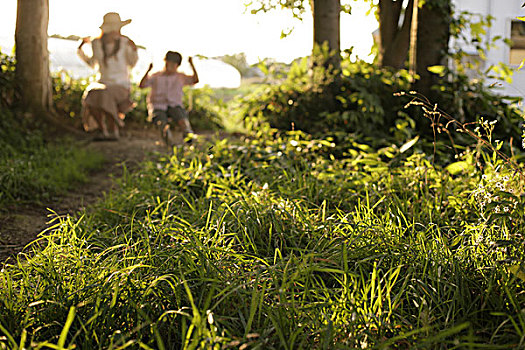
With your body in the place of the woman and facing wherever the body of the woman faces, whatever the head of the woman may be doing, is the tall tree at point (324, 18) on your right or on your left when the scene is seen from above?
on your right

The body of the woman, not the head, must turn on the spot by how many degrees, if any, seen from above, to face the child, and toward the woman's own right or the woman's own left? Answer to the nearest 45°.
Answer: approximately 135° to the woman's own right

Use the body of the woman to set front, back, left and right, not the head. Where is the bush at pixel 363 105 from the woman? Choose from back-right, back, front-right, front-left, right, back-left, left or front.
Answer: back-right

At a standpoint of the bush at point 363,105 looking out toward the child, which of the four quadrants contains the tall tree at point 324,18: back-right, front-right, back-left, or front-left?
front-right

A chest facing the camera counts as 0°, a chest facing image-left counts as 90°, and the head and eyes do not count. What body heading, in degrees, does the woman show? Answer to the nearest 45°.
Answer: approximately 180°
